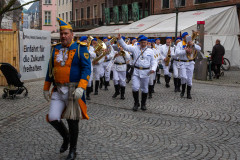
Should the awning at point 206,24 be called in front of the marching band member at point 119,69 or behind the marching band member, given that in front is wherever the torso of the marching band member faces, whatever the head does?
behind

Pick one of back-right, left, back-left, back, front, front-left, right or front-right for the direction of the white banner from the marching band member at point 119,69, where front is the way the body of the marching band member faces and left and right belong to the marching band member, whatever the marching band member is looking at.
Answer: back-right

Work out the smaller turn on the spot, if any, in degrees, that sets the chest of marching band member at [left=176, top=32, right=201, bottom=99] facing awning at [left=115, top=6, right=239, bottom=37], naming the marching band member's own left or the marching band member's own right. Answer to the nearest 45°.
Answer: approximately 180°

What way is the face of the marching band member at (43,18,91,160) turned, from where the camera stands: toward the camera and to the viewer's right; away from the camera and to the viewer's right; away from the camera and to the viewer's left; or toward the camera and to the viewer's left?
toward the camera and to the viewer's left

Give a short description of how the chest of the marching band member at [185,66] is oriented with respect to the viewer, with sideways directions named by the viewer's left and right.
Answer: facing the viewer

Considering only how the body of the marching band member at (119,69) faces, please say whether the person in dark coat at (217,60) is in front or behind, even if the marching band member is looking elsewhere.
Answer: behind

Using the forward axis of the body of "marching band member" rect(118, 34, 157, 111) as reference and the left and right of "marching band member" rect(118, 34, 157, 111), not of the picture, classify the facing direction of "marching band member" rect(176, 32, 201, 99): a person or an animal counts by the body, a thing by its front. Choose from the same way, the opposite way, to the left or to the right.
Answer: the same way

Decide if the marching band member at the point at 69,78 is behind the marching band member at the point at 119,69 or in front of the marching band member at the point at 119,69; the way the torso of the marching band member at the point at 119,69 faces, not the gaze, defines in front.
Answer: in front

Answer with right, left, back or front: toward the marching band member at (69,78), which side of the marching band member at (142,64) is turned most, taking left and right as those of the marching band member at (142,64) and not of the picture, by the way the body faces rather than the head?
front

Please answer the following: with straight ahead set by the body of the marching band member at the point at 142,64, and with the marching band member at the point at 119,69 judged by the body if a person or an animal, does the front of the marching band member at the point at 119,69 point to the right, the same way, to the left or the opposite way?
the same way

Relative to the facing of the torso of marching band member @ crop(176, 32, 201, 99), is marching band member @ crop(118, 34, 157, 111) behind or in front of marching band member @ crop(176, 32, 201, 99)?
in front

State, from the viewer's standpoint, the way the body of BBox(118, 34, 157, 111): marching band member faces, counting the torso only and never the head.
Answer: toward the camera

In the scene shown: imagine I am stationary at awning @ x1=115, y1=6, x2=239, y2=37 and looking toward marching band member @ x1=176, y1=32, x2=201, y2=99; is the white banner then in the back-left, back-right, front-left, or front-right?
front-right

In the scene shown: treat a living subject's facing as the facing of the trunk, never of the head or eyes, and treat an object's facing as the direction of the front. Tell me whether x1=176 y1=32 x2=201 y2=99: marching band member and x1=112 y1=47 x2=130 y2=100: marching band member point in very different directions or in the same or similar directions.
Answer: same or similar directions
